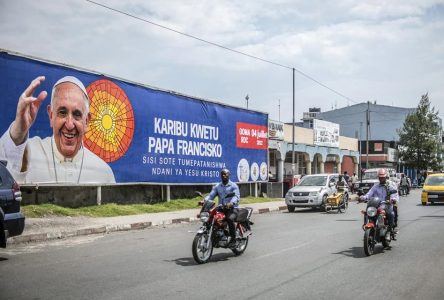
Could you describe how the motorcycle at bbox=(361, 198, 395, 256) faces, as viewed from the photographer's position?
facing the viewer and to the left of the viewer

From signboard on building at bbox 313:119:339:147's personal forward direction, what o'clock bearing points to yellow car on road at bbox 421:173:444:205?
The yellow car on road is roughly at 1 o'clock from the signboard on building.

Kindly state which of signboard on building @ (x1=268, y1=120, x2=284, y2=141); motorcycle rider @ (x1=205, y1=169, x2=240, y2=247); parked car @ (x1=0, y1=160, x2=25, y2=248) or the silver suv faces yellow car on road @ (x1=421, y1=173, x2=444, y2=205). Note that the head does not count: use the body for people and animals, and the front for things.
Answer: the signboard on building

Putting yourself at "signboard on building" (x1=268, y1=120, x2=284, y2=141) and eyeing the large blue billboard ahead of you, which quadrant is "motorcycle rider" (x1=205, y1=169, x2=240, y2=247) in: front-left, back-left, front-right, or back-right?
front-left

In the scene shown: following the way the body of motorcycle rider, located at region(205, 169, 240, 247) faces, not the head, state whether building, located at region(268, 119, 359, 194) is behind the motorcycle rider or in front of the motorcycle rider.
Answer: behind

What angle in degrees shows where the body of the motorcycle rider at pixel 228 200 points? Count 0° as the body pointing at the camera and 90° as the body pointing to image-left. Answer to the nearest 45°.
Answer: approximately 45°

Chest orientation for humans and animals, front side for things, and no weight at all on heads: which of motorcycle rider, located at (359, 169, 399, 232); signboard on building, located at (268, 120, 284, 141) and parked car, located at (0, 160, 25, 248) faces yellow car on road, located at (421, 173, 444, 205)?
the signboard on building

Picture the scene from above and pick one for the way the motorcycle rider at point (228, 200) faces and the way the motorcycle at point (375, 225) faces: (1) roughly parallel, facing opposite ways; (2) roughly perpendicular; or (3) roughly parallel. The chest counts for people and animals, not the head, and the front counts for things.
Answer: roughly parallel

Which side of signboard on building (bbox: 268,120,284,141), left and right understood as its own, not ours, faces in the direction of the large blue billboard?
right

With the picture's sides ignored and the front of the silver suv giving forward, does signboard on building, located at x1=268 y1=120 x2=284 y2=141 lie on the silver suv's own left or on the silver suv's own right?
on the silver suv's own right

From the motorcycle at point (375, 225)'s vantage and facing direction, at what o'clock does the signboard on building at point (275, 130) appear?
The signboard on building is roughly at 4 o'clock from the motorcycle.

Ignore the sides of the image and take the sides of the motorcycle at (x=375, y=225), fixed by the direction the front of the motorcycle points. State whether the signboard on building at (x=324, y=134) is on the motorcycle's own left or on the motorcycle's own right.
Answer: on the motorcycle's own right
